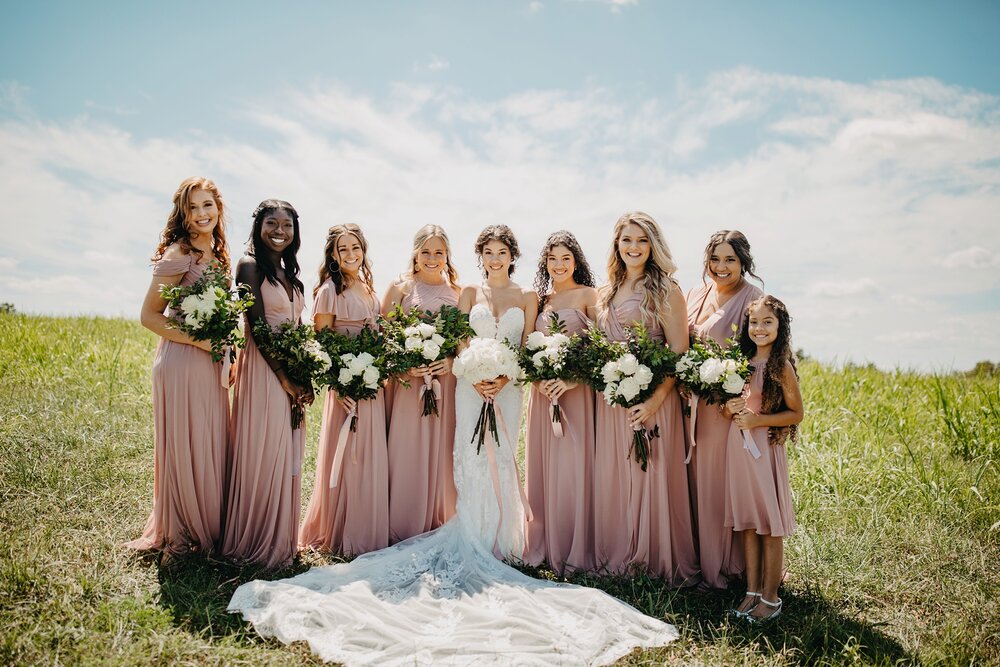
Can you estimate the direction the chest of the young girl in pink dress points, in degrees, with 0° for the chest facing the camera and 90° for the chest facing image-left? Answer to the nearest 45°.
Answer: approximately 45°

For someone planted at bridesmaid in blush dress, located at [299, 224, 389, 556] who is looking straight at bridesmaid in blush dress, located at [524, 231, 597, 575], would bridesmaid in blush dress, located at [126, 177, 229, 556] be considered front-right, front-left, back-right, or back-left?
back-right
